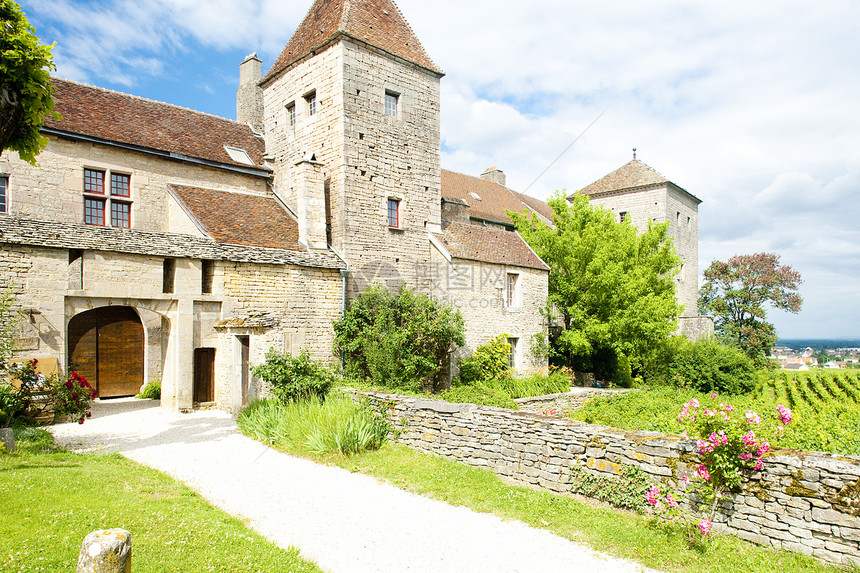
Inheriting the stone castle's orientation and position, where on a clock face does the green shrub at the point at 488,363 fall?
The green shrub is roughly at 10 o'clock from the stone castle.

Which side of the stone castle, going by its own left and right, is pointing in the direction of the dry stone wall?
front

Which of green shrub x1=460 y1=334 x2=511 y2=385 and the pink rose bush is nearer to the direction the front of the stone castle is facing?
the pink rose bush

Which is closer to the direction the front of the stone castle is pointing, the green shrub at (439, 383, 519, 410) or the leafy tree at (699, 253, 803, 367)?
the green shrub

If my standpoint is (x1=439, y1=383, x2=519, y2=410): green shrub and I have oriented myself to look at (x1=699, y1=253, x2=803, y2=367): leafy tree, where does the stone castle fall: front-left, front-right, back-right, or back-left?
front-left

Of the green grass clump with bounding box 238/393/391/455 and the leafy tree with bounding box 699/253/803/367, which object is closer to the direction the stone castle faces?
the green grass clump

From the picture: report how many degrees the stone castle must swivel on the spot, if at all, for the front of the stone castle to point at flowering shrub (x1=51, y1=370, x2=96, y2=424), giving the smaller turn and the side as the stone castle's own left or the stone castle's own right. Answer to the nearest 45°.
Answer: approximately 90° to the stone castle's own right

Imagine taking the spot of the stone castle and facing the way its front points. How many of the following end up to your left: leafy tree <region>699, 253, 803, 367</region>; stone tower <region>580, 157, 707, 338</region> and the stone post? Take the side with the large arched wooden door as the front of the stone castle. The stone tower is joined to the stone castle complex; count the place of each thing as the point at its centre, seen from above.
2

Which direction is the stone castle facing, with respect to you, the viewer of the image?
facing the viewer and to the right of the viewer

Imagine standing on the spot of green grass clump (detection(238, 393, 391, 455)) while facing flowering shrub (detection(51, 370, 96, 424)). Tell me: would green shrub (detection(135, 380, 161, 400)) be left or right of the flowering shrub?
right

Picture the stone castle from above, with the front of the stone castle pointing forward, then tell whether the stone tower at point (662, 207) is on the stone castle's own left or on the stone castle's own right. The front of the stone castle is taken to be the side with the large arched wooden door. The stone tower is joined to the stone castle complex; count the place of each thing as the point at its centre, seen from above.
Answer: on the stone castle's own left

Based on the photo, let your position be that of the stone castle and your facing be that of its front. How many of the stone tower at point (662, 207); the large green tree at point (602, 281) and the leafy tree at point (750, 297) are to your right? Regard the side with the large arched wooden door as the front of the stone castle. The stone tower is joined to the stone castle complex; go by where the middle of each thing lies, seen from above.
0

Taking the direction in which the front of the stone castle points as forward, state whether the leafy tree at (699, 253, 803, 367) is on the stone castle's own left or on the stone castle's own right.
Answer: on the stone castle's own left

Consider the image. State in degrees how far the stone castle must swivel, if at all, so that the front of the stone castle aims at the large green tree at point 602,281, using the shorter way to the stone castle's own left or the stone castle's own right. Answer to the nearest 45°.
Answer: approximately 45° to the stone castle's own left

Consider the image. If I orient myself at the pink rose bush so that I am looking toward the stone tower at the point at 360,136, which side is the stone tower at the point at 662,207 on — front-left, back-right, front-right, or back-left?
front-right
